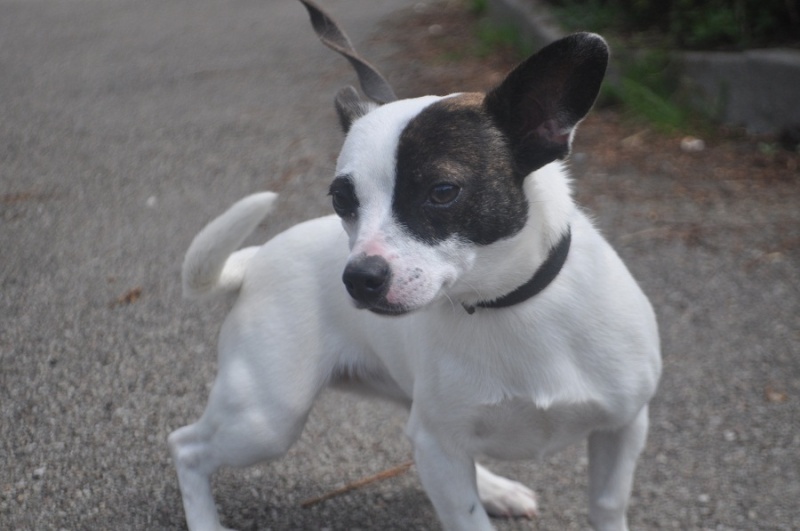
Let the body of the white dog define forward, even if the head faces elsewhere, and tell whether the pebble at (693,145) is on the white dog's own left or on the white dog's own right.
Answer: on the white dog's own left

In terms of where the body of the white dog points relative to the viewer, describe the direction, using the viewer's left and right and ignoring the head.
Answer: facing the viewer and to the right of the viewer
